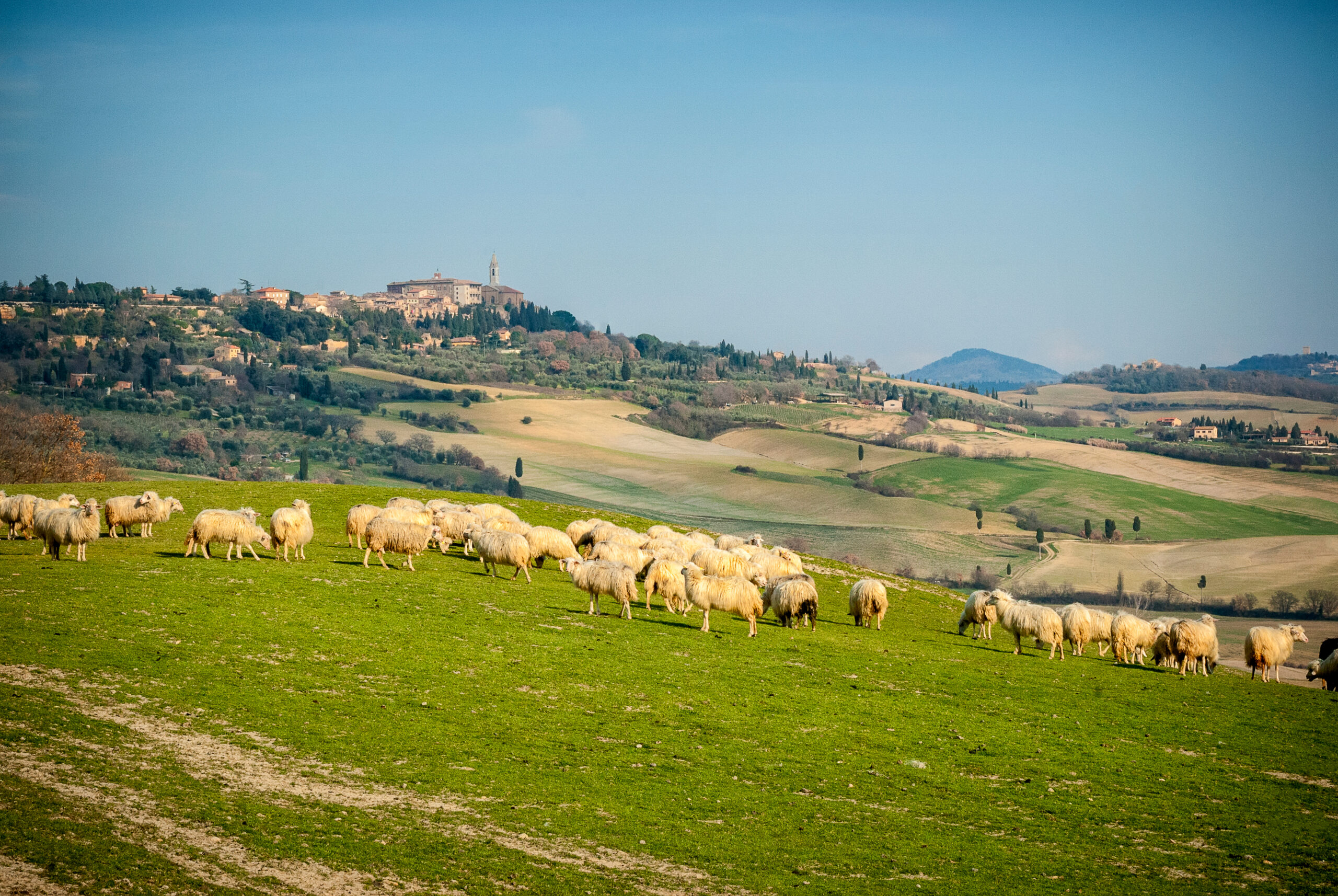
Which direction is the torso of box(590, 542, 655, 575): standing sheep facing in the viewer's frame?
to the viewer's right

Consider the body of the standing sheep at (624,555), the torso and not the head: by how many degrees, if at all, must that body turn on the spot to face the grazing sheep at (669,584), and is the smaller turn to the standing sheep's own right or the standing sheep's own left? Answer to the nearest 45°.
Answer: approximately 90° to the standing sheep's own right

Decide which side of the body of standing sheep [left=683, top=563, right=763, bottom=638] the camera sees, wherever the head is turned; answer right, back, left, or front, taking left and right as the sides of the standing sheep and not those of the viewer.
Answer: left

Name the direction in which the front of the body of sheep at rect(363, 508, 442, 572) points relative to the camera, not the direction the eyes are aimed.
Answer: to the viewer's right

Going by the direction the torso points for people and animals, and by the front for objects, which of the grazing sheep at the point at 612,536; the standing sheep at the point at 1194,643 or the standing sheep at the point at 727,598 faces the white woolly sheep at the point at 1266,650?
the standing sheep at the point at 1194,643

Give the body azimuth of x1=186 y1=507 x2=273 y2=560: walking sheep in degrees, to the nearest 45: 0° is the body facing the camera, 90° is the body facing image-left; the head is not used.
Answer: approximately 270°
